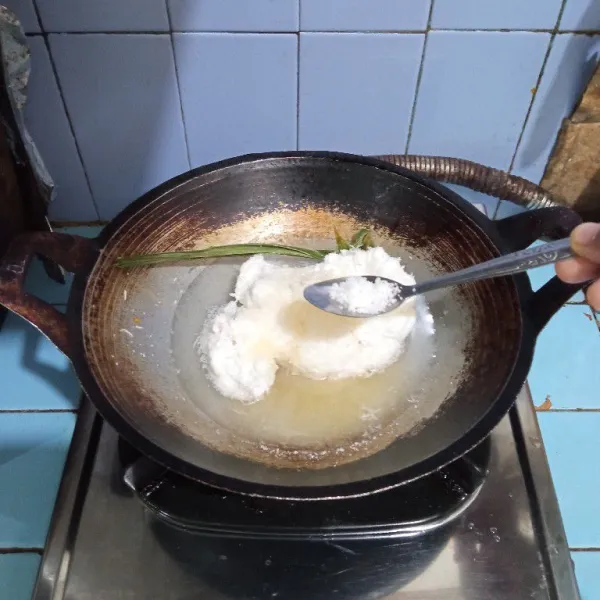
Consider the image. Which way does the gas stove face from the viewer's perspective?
toward the camera
